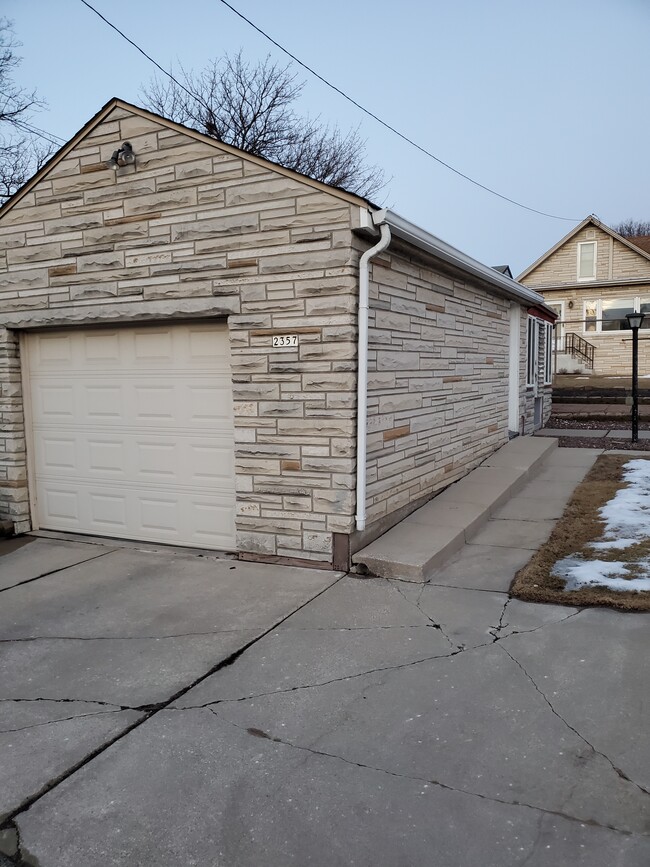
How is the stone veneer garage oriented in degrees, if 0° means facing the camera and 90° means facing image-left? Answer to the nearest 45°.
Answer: approximately 45°

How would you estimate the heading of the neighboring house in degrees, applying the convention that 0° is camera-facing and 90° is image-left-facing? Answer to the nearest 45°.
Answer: approximately 0°

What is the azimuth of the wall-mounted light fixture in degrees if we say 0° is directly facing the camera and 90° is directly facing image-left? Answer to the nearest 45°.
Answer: approximately 45°

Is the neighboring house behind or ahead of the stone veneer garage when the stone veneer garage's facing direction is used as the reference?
behind
